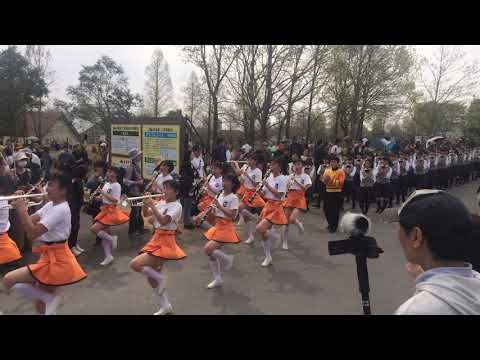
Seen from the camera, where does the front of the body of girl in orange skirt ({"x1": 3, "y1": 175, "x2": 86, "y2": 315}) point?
to the viewer's left

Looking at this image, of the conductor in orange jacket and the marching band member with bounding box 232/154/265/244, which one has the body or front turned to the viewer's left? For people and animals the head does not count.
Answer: the marching band member

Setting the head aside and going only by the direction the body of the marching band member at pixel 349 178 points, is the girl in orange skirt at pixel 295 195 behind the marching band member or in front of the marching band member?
in front

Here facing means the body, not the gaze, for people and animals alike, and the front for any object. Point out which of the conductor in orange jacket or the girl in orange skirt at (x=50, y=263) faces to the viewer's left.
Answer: the girl in orange skirt

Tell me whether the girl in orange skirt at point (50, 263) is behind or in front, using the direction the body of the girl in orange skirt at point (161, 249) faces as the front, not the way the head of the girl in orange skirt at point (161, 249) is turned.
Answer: in front

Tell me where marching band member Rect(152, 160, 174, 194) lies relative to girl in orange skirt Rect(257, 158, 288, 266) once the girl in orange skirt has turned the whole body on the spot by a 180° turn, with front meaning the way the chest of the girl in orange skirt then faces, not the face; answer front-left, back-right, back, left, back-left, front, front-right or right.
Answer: back-left

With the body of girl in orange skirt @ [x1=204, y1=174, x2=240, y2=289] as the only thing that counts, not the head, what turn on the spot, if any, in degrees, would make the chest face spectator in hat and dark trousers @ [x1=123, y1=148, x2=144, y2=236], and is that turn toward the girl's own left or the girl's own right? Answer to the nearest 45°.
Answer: approximately 90° to the girl's own right

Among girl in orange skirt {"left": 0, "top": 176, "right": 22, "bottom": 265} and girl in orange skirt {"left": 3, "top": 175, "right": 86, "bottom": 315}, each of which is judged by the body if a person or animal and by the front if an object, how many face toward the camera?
0

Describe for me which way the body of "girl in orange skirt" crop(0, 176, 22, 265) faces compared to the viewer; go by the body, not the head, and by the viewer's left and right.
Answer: facing to the left of the viewer

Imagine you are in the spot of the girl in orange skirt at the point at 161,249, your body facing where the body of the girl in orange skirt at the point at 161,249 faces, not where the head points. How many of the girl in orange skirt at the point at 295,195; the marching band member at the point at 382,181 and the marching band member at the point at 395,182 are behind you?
3
